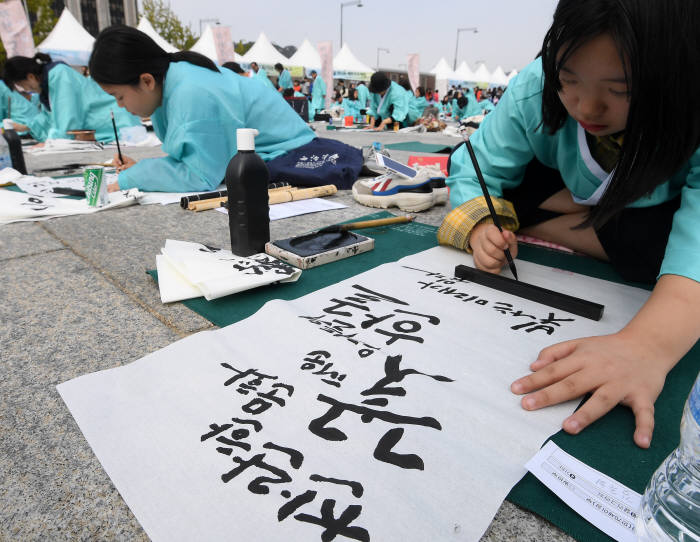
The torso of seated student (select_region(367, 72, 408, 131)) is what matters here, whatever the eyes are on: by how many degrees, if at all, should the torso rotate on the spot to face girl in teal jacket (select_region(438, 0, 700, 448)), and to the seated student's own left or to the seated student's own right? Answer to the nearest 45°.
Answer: approximately 45° to the seated student's own left

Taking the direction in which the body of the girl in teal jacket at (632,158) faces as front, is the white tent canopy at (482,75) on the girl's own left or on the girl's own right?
on the girl's own right

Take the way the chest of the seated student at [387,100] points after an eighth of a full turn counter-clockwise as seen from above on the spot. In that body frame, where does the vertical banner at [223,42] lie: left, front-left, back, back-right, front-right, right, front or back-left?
back-right

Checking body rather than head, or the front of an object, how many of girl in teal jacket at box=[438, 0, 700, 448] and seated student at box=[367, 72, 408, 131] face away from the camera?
0

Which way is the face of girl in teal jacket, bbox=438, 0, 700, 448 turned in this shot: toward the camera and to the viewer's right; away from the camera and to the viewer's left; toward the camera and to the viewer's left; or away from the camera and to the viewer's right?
toward the camera and to the viewer's left

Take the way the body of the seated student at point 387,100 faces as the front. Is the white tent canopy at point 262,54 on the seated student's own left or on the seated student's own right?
on the seated student's own right

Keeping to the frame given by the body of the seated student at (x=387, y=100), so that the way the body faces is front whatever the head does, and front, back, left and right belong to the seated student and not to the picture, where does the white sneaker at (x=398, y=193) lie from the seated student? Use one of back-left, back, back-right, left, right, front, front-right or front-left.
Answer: front-left

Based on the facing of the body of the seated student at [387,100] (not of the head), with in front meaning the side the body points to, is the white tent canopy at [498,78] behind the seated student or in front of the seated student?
behind

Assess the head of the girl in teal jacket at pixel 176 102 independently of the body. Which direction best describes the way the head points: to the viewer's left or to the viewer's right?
to the viewer's left

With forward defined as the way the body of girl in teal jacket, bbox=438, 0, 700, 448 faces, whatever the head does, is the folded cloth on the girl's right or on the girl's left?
on the girl's right

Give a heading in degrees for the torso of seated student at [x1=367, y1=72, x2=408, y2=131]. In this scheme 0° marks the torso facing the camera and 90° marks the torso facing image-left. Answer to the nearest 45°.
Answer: approximately 45°

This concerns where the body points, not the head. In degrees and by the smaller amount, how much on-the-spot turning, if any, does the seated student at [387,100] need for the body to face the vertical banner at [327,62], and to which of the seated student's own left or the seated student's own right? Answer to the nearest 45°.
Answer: approximately 135° to the seated student's own right

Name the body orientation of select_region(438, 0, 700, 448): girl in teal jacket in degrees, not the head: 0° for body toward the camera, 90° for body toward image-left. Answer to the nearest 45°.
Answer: approximately 45°

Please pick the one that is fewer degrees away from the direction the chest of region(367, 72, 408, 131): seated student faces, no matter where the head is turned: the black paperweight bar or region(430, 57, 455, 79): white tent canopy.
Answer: the black paperweight bar
